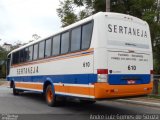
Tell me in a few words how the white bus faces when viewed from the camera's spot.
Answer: facing away from the viewer and to the left of the viewer

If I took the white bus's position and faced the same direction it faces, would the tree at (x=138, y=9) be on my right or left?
on my right
